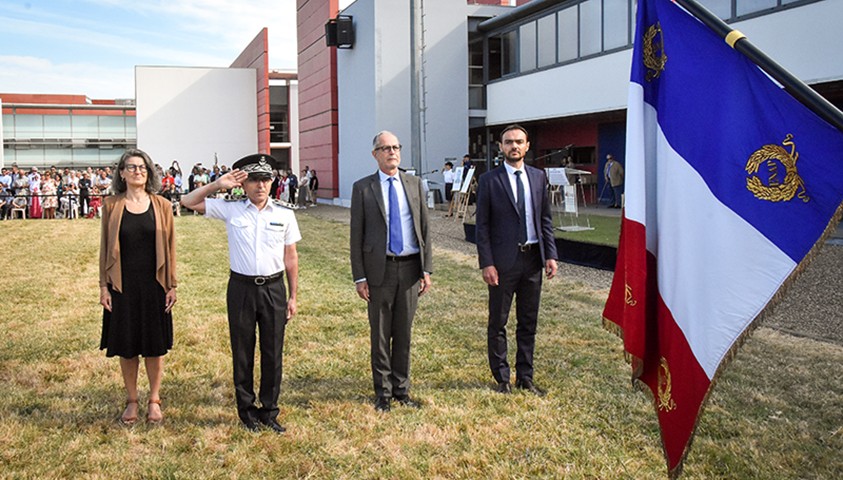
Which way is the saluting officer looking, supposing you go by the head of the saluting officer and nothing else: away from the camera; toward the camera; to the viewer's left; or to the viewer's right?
toward the camera

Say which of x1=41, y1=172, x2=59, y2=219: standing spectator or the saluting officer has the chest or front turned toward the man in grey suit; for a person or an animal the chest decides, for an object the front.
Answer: the standing spectator

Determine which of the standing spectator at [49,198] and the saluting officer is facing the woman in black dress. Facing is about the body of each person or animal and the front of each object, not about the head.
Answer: the standing spectator

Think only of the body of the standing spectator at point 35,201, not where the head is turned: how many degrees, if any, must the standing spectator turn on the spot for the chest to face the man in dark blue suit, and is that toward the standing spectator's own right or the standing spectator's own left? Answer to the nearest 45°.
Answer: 0° — they already face them

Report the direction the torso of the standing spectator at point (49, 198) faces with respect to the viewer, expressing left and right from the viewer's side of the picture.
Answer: facing the viewer

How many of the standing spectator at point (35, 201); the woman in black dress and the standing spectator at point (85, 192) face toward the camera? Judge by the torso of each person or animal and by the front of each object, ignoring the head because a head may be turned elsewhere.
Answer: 3

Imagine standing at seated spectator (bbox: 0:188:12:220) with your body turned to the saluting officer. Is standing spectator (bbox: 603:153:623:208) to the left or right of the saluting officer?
left

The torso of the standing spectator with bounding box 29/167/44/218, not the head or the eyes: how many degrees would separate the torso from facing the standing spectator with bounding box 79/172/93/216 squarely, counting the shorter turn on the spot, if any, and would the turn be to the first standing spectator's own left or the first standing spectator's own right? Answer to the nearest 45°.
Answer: approximately 45° to the first standing spectator's own left

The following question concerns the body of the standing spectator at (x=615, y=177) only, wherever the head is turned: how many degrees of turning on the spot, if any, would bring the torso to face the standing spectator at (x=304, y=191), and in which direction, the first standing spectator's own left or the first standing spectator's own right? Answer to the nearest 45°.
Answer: approximately 90° to the first standing spectator's own right

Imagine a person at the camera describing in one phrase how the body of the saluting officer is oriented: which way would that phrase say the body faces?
toward the camera

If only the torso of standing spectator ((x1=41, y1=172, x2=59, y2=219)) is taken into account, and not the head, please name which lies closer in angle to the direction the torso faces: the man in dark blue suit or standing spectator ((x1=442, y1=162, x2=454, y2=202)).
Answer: the man in dark blue suit

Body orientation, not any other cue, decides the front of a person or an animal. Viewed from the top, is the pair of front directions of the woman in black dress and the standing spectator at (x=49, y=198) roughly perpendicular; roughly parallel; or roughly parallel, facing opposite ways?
roughly parallel

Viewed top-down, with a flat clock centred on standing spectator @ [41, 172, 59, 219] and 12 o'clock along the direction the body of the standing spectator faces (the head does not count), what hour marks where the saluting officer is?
The saluting officer is roughly at 12 o'clock from the standing spectator.

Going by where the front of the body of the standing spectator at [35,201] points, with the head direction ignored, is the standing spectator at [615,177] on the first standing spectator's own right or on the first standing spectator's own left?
on the first standing spectator's own left

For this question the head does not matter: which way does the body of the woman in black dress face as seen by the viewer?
toward the camera

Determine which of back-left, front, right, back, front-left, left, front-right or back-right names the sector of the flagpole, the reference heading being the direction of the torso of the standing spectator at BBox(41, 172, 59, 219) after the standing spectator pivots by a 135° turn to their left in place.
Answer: back-right

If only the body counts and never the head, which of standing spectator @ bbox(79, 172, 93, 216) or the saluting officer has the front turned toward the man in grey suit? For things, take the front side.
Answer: the standing spectator

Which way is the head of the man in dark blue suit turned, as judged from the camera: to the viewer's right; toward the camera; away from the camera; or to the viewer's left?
toward the camera
